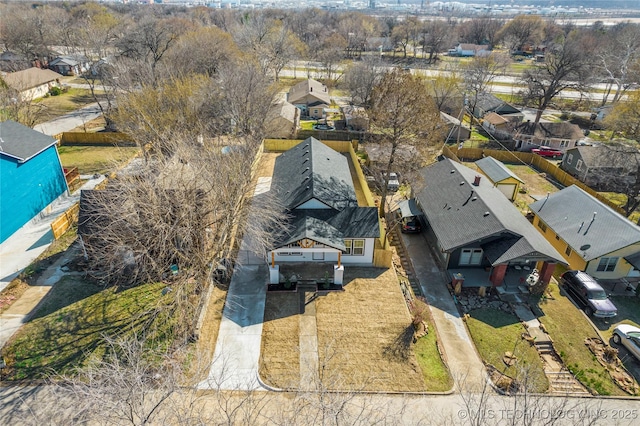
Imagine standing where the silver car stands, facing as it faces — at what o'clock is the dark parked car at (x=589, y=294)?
The dark parked car is roughly at 12 o'clock from the silver car.

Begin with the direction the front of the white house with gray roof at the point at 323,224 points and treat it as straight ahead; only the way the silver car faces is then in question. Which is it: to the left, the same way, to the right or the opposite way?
the opposite way

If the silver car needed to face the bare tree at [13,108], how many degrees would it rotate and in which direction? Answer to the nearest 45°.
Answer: approximately 45° to its left

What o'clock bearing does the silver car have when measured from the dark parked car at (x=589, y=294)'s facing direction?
The silver car is roughly at 12 o'clock from the dark parked car.

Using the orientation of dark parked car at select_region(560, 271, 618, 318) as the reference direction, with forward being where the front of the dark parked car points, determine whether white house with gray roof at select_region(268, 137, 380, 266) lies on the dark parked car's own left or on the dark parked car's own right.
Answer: on the dark parked car's own right

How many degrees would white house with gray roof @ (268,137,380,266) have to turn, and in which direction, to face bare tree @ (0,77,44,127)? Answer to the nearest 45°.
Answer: approximately 135° to its right

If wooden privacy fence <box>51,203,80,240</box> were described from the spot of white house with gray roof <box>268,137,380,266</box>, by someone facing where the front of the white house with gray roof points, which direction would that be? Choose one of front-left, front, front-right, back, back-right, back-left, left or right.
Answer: right

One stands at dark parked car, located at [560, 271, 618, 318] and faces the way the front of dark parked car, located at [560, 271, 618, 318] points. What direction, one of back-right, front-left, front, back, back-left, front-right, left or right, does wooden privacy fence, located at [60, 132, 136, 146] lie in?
back-right

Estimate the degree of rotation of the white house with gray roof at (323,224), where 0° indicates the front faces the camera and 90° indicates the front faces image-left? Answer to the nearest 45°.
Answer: approximately 0°

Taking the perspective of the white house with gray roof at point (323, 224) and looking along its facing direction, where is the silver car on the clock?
The silver car is roughly at 10 o'clock from the white house with gray roof.

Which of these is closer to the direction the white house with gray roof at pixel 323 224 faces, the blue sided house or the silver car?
the silver car

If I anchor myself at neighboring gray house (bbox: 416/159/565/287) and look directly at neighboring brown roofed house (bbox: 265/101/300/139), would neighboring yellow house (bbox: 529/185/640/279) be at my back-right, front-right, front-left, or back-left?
back-right
